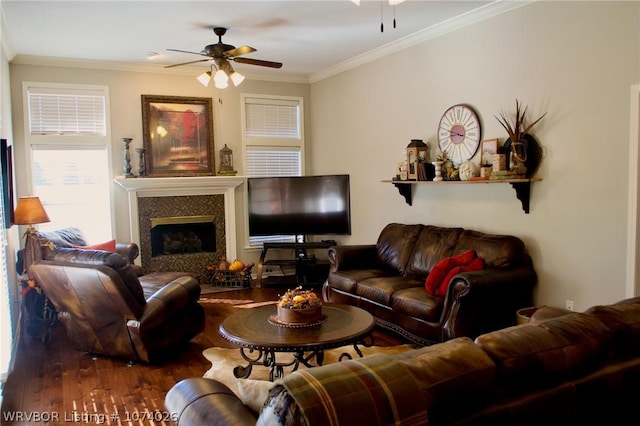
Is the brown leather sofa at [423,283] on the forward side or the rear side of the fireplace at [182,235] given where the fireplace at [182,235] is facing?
on the forward side

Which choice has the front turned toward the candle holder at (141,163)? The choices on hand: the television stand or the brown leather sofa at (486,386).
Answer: the brown leather sofa

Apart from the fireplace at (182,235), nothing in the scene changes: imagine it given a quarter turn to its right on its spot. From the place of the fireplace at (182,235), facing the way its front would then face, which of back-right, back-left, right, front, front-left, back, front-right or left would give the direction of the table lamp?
front-left

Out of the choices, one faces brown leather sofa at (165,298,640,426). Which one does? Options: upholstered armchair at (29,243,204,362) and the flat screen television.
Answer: the flat screen television

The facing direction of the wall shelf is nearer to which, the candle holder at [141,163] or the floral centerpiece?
the floral centerpiece

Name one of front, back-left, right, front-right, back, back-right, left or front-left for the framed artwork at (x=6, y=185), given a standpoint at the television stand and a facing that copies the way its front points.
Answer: front-right

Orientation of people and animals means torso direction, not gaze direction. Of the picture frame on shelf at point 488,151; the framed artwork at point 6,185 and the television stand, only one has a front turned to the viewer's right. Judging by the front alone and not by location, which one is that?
the framed artwork

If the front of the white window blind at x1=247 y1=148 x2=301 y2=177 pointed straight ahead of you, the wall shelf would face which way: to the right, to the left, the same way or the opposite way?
to the right

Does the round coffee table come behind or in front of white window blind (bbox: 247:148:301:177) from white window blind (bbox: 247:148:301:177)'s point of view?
in front

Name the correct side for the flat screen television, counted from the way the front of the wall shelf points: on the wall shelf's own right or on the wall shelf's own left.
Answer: on the wall shelf's own right

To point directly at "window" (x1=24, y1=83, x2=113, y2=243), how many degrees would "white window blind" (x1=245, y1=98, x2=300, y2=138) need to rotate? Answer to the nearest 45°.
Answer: approximately 90° to its right

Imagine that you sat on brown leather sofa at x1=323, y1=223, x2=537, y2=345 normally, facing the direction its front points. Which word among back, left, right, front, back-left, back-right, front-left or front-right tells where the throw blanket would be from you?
front-left
